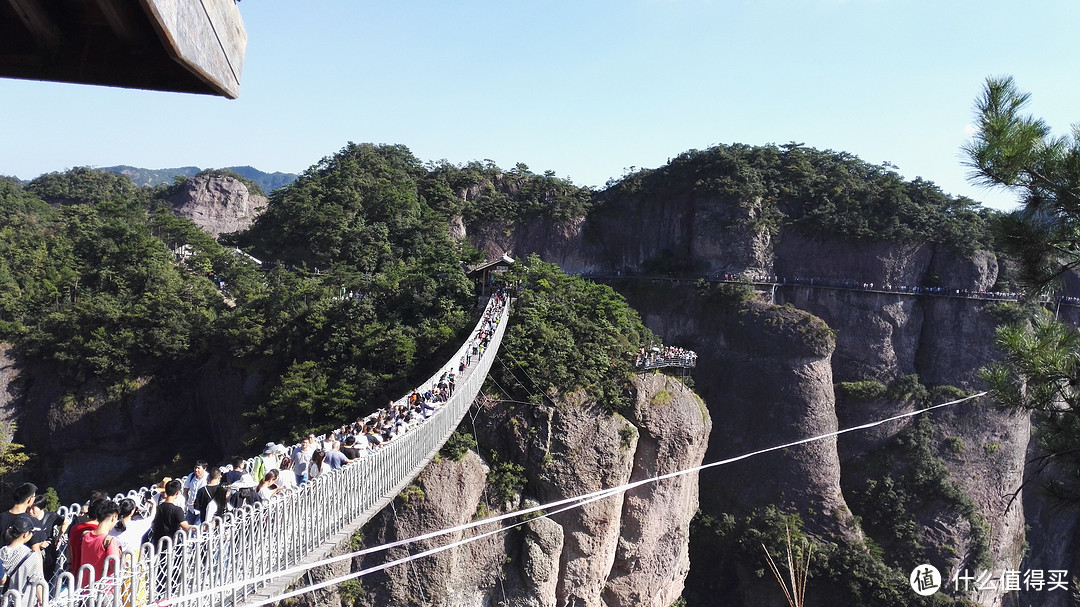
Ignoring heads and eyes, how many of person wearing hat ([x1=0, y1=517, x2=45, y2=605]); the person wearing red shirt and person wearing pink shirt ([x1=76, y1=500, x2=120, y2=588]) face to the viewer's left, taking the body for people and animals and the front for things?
0

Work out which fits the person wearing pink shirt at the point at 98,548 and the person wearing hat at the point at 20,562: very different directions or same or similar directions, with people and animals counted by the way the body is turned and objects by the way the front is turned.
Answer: same or similar directions

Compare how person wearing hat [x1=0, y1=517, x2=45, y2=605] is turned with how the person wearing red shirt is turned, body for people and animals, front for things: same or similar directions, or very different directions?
same or similar directions
